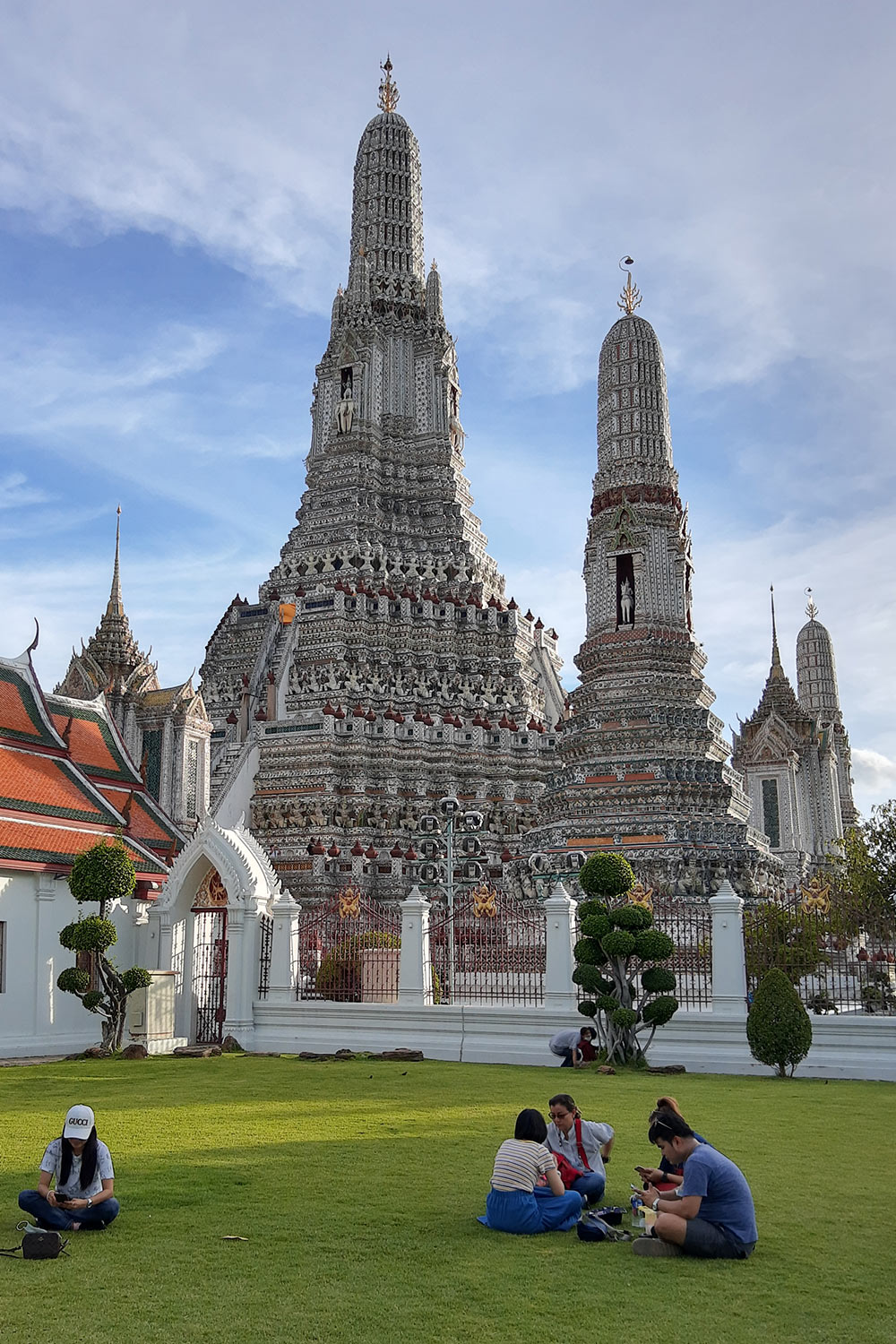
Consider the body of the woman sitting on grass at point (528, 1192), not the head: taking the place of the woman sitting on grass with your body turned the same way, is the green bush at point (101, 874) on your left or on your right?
on your left

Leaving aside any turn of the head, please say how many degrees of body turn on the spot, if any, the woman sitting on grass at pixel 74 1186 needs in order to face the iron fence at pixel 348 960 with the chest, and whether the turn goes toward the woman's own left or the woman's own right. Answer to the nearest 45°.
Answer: approximately 180°

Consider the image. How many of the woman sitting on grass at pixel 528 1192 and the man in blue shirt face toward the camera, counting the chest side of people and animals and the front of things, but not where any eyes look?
0

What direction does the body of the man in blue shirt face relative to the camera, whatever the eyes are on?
to the viewer's left

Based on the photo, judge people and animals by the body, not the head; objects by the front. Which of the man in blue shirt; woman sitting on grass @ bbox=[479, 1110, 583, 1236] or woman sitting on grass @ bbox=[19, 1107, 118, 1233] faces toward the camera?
woman sitting on grass @ bbox=[19, 1107, 118, 1233]

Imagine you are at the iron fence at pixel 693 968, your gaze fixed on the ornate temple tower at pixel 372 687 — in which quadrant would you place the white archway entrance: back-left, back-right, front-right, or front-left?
front-left

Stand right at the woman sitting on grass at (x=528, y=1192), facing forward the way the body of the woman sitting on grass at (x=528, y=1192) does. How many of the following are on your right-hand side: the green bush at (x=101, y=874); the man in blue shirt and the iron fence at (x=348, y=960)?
1

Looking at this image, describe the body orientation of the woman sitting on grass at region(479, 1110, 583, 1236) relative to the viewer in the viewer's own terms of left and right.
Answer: facing away from the viewer and to the right of the viewer

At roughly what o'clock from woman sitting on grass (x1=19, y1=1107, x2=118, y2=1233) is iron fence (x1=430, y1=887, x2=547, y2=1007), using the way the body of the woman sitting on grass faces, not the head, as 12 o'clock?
The iron fence is roughly at 7 o'clock from the woman sitting on grass.

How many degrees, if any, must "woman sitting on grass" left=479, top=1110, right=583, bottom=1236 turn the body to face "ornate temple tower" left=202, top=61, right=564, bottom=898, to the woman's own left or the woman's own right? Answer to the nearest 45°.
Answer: approximately 45° to the woman's own left

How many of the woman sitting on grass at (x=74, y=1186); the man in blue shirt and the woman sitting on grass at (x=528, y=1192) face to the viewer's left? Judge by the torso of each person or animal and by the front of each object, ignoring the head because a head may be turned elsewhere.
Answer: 1

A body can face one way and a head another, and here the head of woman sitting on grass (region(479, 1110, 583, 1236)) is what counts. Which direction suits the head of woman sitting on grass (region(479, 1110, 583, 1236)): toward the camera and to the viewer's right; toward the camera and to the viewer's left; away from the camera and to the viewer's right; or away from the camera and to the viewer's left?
away from the camera and to the viewer's right

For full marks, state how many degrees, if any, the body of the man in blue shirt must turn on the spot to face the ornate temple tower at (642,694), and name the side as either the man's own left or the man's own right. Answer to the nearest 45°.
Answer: approximately 90° to the man's own right

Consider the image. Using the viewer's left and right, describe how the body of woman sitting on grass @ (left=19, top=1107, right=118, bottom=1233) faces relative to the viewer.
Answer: facing the viewer

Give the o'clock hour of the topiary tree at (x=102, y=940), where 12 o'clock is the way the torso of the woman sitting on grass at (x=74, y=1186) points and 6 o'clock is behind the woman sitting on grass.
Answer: The topiary tree is roughly at 6 o'clock from the woman sitting on grass.

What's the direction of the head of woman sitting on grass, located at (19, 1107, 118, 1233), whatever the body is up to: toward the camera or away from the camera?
toward the camera

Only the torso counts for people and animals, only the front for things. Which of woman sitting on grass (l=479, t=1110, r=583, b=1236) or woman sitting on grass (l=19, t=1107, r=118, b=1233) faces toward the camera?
woman sitting on grass (l=19, t=1107, r=118, b=1233)
